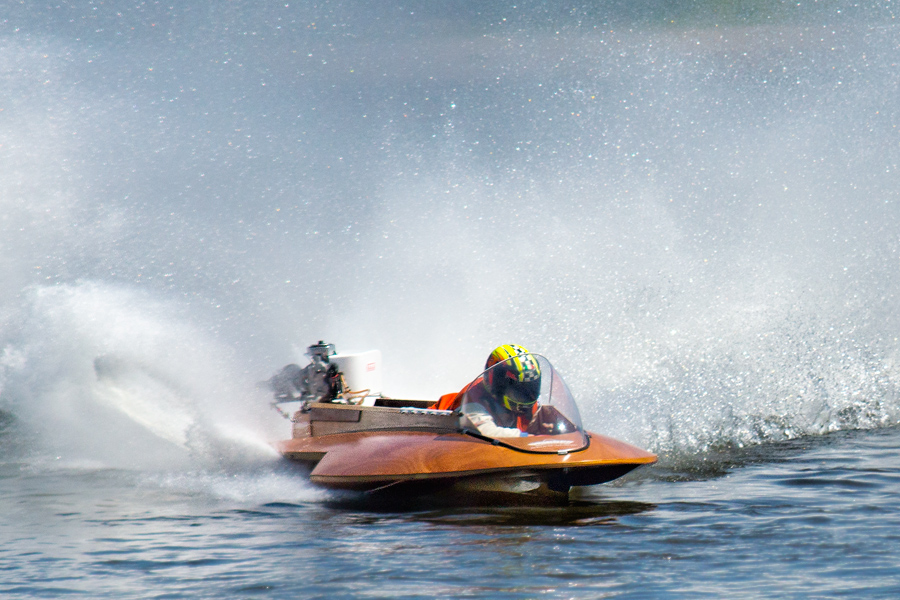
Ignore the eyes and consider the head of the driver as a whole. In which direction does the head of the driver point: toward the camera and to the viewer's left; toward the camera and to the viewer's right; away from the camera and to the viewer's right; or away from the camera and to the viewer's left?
toward the camera and to the viewer's right

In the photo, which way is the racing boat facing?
to the viewer's right
